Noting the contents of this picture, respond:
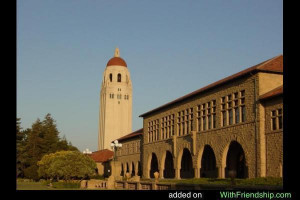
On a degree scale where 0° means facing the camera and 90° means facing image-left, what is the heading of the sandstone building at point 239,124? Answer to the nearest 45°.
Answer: approximately 45°
